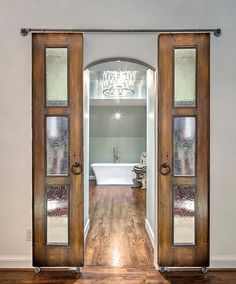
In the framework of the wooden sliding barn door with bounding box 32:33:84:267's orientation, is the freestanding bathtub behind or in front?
behind

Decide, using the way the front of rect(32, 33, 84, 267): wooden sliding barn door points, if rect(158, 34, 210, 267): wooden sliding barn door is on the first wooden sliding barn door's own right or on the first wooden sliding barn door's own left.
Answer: on the first wooden sliding barn door's own left

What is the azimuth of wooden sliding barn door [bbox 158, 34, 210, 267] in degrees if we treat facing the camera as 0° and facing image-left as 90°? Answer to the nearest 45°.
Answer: approximately 0°

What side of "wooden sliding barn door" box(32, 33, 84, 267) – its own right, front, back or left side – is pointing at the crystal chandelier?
back

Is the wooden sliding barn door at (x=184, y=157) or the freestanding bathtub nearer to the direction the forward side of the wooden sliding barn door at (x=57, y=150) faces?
the wooden sliding barn door

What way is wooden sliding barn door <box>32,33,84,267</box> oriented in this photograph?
toward the camera

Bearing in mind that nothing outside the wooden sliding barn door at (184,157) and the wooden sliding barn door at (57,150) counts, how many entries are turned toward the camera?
2

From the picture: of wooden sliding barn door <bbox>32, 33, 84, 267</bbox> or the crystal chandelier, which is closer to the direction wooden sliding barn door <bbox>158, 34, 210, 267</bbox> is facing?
the wooden sliding barn door

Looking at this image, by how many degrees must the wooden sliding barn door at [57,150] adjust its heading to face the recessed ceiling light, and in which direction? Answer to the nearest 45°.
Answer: approximately 180°

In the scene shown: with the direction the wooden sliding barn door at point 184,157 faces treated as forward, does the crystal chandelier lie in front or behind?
behind

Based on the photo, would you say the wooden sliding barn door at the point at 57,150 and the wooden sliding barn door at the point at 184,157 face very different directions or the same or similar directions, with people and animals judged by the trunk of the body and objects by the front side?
same or similar directions

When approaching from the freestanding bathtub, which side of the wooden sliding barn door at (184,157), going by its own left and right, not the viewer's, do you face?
back
